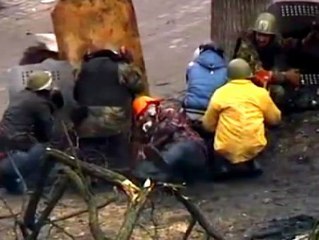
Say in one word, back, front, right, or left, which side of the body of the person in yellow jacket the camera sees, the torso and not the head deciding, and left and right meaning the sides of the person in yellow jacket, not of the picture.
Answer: back

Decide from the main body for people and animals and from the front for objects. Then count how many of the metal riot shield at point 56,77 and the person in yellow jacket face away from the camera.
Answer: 2

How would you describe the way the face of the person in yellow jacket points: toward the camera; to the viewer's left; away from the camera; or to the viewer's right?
away from the camera

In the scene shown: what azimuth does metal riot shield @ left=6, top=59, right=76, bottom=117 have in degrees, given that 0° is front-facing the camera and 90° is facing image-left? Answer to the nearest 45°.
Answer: approximately 180°

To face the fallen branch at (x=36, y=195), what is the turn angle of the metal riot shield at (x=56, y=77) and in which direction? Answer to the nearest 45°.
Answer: approximately 180°

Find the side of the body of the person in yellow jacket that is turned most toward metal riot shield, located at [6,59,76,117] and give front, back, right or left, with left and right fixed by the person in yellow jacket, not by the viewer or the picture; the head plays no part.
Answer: left

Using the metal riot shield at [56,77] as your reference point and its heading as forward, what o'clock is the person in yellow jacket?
The person in yellow jacket is roughly at 4 o'clock from the metal riot shield.

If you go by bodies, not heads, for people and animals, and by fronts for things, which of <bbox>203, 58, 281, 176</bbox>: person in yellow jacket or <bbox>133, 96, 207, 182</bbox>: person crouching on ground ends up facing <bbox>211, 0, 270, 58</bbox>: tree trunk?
the person in yellow jacket
